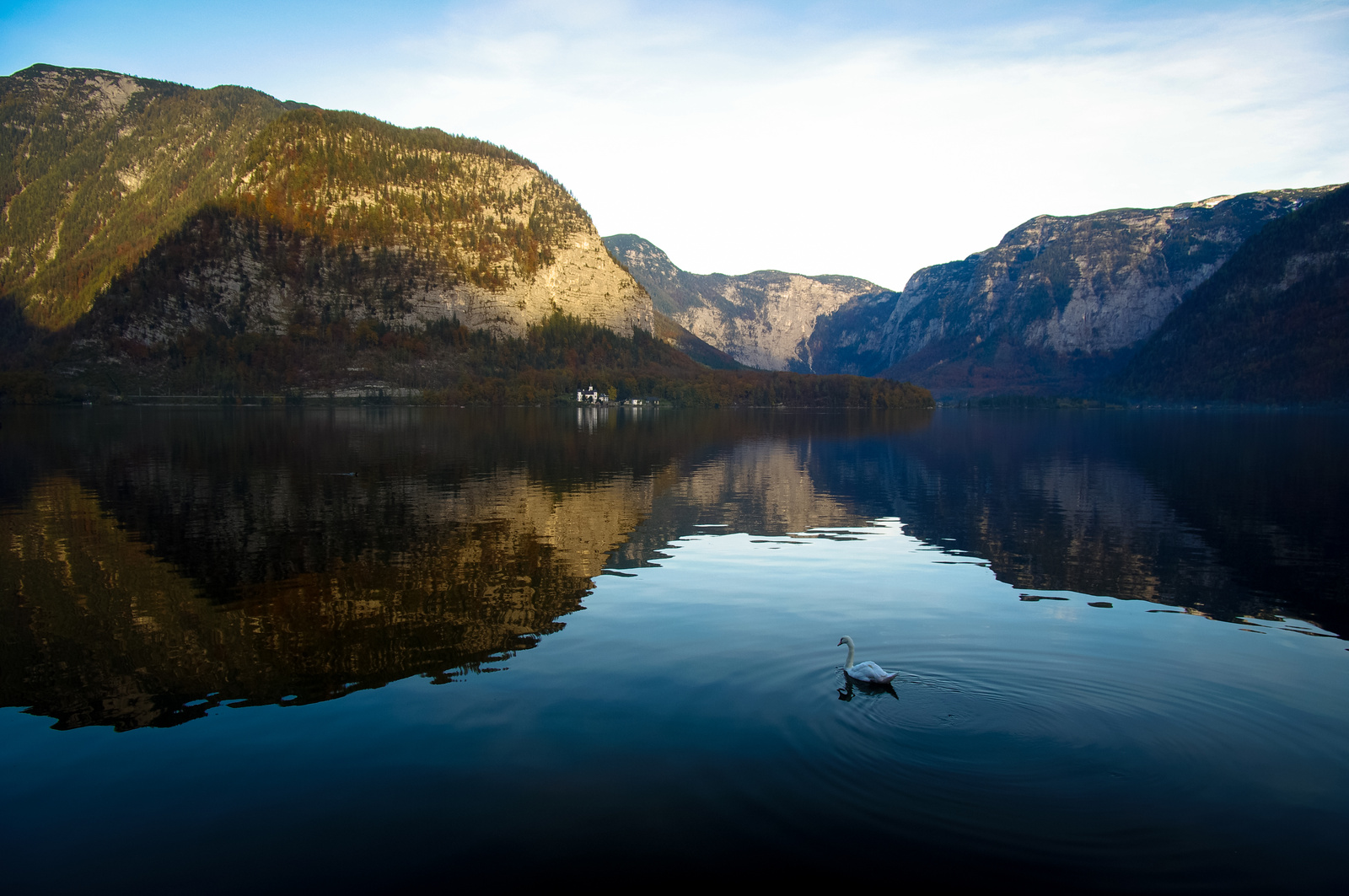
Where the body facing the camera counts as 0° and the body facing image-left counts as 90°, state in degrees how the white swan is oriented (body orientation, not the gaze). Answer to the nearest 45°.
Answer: approximately 90°
